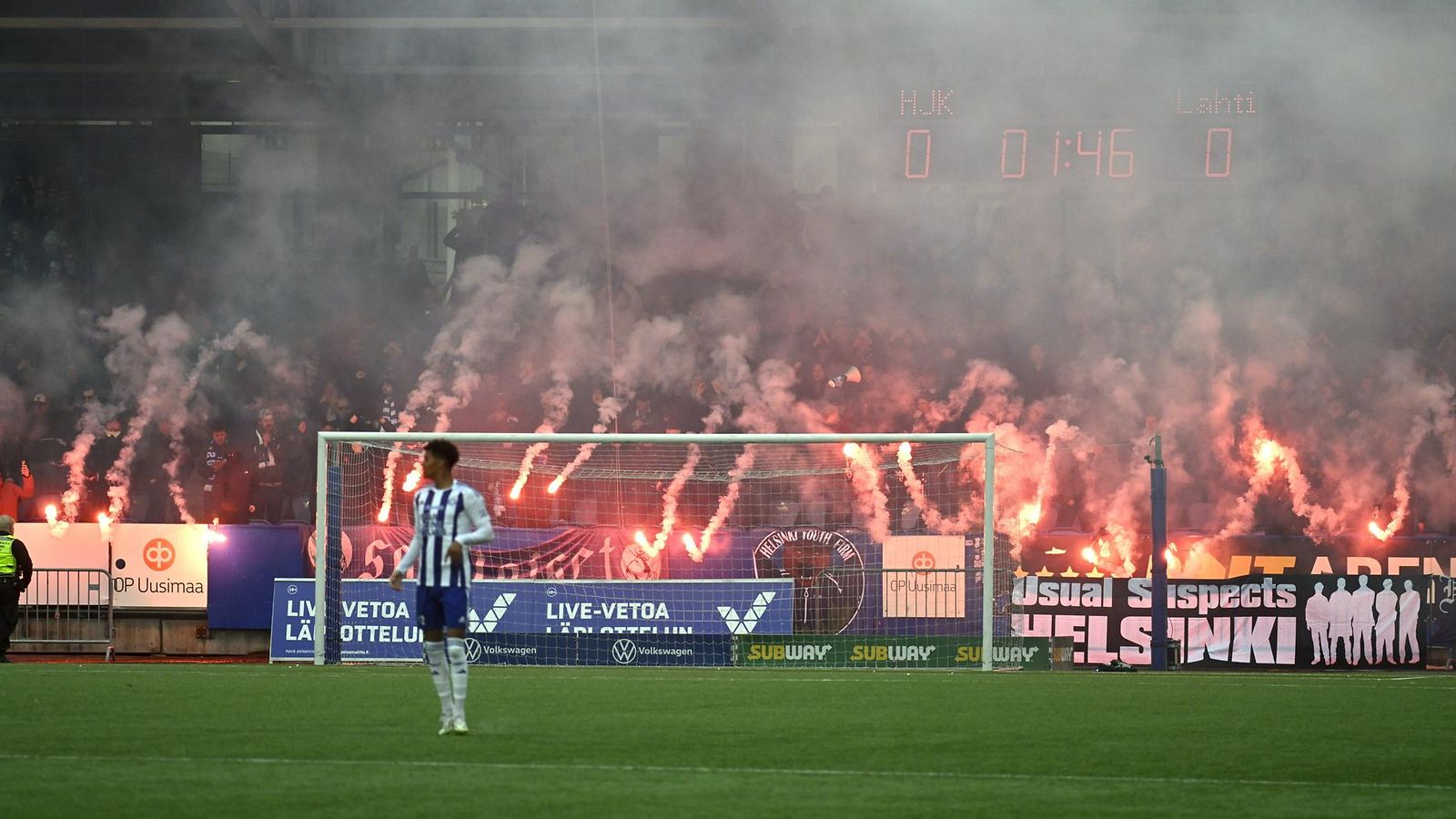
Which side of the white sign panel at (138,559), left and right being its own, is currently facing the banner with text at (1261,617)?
left

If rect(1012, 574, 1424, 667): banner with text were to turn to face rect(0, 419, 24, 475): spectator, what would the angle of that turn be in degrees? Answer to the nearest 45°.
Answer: approximately 90° to its right

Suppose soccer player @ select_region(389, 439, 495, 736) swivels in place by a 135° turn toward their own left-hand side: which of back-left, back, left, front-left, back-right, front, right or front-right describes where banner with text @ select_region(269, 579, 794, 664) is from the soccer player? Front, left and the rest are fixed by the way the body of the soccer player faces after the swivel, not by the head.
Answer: left

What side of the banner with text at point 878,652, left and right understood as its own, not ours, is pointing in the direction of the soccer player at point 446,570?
front

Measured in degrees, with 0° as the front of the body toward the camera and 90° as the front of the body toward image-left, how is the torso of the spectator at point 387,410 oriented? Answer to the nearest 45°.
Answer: approximately 0°

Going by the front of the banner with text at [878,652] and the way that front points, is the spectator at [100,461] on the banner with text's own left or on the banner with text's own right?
on the banner with text's own right

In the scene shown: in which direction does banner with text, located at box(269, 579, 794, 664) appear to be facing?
toward the camera

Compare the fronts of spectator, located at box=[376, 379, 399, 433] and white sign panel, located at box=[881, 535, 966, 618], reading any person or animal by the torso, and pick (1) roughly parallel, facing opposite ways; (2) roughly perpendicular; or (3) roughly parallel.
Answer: roughly parallel

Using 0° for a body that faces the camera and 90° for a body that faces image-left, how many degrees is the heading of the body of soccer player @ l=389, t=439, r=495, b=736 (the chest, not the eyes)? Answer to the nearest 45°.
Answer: approximately 45°

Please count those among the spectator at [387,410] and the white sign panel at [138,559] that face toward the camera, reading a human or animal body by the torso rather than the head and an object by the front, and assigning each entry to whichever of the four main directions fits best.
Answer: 2

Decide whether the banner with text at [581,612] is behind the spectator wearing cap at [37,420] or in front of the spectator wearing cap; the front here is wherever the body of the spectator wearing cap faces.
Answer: in front

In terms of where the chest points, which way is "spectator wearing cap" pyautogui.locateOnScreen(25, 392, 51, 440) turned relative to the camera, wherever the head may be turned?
toward the camera

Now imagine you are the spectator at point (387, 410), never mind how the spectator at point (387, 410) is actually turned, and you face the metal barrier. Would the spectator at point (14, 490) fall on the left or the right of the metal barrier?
right

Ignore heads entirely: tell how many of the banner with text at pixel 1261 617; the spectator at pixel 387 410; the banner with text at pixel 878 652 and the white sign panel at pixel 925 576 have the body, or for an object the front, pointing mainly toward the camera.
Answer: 4

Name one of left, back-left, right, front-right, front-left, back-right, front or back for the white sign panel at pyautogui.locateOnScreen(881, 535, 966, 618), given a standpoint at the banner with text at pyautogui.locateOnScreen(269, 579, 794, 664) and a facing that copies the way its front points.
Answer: left
